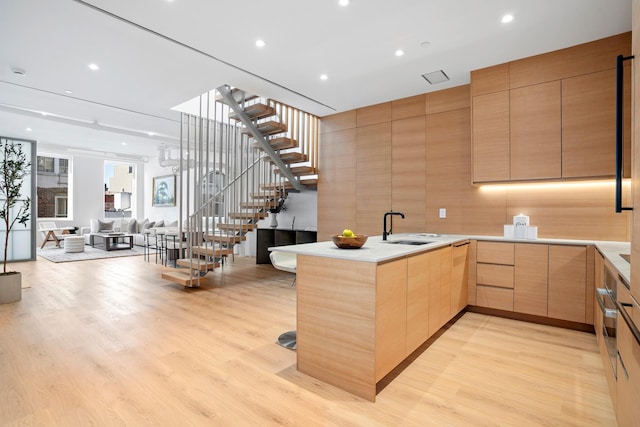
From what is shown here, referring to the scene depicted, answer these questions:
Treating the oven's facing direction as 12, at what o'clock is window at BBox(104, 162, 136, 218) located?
The window is roughly at 12 o'clock from the oven.

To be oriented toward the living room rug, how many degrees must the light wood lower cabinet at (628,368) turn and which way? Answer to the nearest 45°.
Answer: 0° — it already faces it

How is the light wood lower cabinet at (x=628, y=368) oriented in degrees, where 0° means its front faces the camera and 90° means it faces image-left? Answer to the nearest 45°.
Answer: approximately 90°

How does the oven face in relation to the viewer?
to the viewer's left

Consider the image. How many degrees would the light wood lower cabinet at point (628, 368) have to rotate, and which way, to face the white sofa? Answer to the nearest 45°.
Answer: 0° — it already faces it

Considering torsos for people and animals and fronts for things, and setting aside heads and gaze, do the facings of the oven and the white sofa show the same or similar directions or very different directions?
very different directions

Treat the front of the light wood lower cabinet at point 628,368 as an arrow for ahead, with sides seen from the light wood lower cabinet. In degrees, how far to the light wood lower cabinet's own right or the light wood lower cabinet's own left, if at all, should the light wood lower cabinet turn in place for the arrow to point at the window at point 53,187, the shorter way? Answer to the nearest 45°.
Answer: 0° — it already faces it

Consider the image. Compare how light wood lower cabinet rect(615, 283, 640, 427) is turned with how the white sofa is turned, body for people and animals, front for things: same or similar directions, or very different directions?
very different directions
